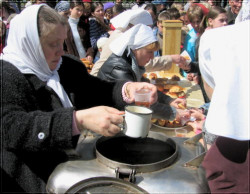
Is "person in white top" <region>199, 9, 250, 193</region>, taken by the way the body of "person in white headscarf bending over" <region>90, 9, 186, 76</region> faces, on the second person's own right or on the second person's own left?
on the second person's own right

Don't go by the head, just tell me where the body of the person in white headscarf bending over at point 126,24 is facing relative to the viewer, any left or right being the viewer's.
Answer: facing to the right of the viewer

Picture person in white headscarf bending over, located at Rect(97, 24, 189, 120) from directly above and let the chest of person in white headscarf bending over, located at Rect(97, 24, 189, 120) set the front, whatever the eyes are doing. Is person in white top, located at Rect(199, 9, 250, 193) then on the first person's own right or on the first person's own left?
on the first person's own right

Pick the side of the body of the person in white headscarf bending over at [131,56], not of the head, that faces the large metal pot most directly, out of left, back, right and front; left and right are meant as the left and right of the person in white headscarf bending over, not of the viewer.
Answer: right

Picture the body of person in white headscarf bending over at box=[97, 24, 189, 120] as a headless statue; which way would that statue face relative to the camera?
to the viewer's right

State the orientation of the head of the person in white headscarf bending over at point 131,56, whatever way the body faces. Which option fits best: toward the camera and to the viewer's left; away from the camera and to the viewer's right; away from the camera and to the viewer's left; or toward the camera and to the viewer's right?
toward the camera and to the viewer's right

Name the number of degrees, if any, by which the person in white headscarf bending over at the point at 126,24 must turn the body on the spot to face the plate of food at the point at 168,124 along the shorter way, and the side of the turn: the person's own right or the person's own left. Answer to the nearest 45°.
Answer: approximately 90° to the person's own right
